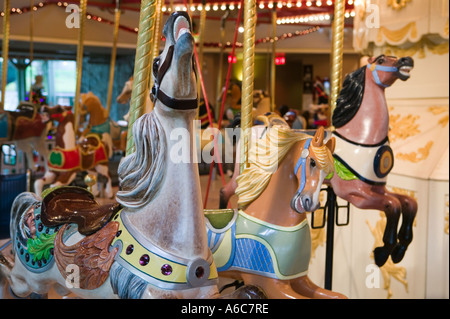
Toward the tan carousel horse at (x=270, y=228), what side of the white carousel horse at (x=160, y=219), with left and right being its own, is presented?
left

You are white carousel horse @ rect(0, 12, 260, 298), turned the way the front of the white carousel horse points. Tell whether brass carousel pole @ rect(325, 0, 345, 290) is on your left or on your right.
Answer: on your left

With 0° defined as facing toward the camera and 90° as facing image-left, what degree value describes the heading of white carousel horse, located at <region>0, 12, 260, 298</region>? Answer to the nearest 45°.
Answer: approximately 315°
